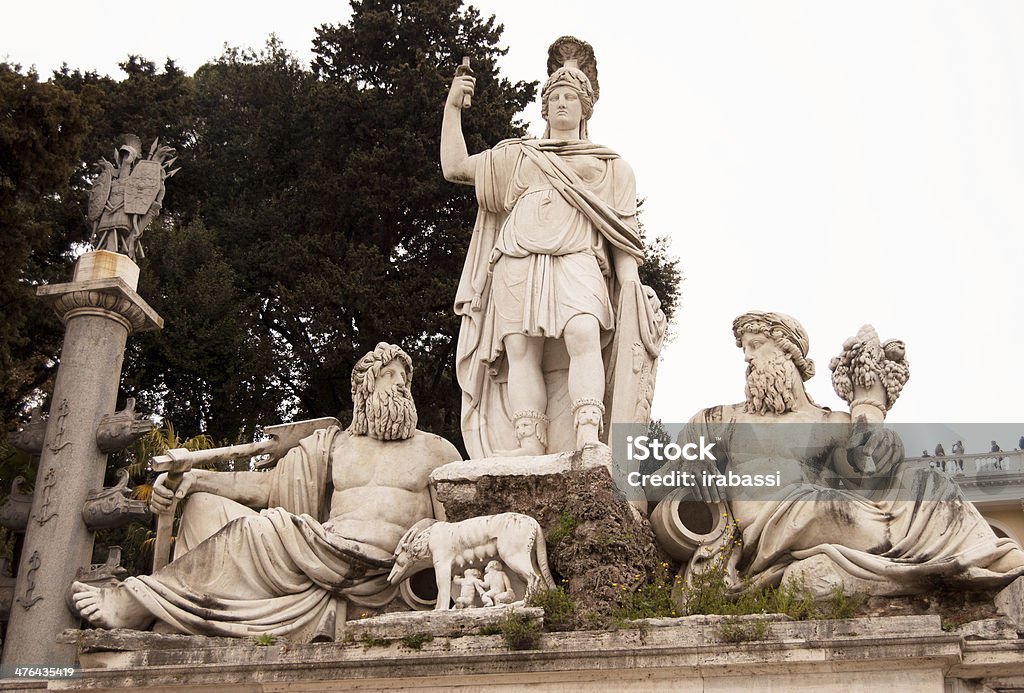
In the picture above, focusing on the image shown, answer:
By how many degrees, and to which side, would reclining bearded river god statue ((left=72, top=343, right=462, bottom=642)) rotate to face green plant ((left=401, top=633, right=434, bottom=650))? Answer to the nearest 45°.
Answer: approximately 45° to its left

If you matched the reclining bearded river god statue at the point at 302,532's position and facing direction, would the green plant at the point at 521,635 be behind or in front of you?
in front

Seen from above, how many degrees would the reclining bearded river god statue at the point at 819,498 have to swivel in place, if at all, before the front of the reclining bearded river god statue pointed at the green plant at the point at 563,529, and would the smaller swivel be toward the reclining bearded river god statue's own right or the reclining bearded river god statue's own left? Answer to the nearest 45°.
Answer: approximately 45° to the reclining bearded river god statue's own right

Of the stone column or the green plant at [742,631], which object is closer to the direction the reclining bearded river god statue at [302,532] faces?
the green plant

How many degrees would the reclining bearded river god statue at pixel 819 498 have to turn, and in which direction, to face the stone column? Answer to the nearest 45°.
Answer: approximately 90° to its right

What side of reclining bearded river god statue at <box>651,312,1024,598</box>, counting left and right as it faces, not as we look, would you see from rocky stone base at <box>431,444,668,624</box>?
right

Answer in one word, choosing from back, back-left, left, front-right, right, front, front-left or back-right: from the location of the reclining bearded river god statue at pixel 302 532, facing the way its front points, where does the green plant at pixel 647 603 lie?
front-left

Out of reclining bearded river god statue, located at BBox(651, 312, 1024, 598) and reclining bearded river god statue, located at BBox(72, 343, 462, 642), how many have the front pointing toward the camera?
2

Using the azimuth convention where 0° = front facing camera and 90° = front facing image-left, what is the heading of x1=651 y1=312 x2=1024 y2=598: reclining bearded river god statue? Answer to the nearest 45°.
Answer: approximately 0°

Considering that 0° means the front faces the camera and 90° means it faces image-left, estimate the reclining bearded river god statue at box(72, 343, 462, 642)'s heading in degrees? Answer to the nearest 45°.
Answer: approximately 0°

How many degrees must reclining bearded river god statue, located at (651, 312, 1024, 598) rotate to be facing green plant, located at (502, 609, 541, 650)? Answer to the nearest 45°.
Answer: approximately 45° to its right

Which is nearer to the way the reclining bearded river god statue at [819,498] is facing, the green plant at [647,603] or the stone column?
the green plant
